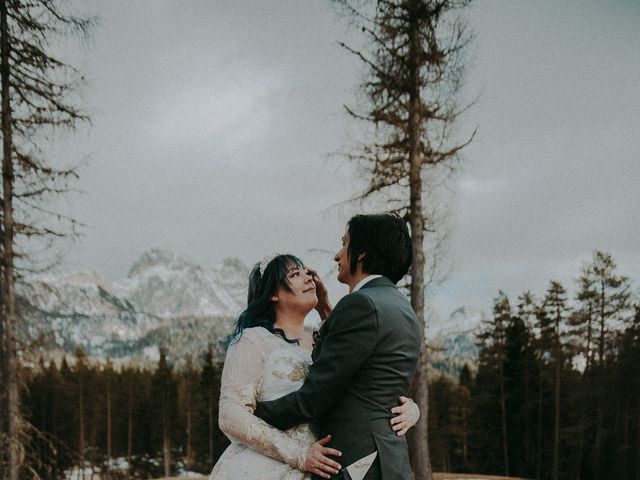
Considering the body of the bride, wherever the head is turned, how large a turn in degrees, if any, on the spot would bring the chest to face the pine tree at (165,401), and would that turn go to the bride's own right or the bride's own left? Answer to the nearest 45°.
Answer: approximately 135° to the bride's own left

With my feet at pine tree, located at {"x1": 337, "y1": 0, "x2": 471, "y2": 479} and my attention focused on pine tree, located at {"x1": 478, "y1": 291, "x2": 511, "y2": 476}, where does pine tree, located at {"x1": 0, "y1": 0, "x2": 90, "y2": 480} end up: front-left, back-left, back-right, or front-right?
back-left

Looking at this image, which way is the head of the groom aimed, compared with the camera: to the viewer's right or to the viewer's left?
to the viewer's left

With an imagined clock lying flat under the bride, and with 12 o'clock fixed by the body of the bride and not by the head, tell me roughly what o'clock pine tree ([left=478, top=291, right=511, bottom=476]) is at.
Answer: The pine tree is roughly at 8 o'clock from the bride.

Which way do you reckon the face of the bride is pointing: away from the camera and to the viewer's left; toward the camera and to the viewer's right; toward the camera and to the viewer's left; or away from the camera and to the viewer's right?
toward the camera and to the viewer's right

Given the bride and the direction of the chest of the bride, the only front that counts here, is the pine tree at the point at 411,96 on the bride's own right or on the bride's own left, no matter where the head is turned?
on the bride's own left

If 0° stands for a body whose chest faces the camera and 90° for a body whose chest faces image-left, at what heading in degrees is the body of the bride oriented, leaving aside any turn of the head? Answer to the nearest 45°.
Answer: approximately 315°
